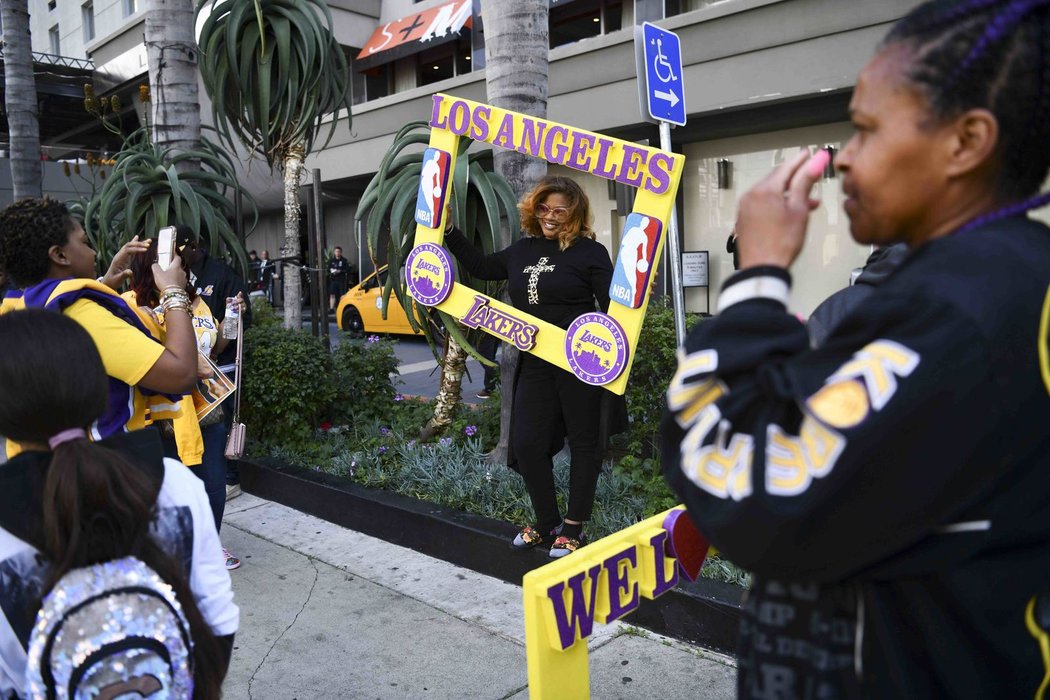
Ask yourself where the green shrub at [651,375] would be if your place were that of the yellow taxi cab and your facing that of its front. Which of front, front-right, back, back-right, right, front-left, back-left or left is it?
left

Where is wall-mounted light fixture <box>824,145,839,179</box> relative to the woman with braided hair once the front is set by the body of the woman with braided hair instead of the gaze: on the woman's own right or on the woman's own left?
on the woman's own right

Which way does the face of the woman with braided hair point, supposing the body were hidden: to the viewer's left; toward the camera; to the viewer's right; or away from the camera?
to the viewer's left

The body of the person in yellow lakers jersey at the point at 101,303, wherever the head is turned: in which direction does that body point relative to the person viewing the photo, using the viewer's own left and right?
facing away from the viewer and to the right of the viewer

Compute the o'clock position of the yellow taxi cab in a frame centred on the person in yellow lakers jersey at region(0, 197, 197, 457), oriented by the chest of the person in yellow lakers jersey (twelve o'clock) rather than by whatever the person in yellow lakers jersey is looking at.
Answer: The yellow taxi cab is roughly at 11 o'clock from the person in yellow lakers jersey.

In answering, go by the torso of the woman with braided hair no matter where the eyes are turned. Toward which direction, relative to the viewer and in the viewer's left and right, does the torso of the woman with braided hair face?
facing to the left of the viewer

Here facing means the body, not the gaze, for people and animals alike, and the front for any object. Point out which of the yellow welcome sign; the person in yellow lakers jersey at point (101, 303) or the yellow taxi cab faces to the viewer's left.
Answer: the yellow taxi cab

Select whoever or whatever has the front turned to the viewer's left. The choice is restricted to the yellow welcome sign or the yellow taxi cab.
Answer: the yellow taxi cab

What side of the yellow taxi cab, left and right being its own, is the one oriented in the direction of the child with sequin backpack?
left

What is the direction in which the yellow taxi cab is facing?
to the viewer's left

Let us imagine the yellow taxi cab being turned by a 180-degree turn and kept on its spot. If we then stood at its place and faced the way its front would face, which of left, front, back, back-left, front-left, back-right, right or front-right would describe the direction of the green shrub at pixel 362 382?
right
